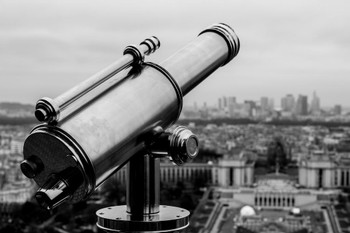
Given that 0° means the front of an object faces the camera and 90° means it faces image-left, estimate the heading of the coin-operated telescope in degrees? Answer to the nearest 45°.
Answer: approximately 225°
